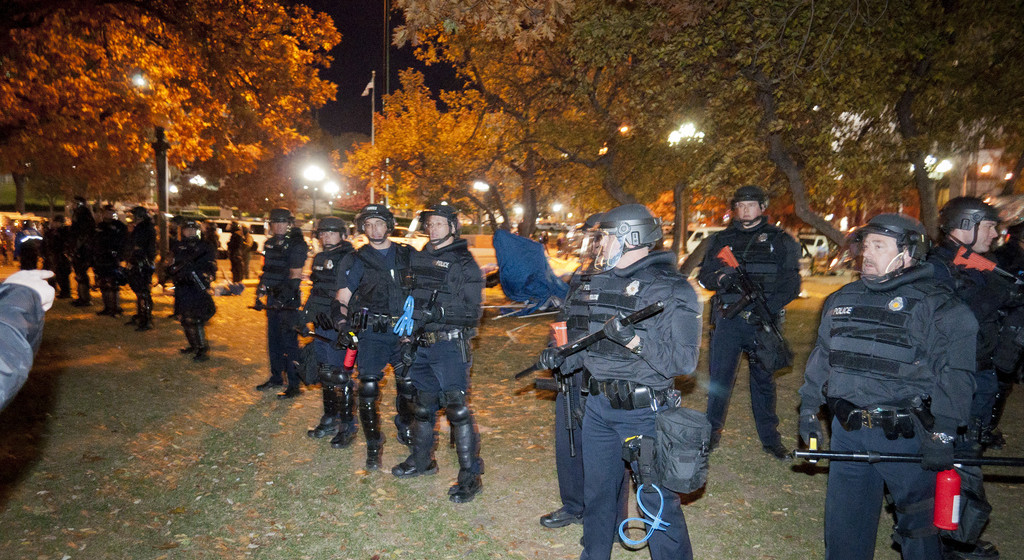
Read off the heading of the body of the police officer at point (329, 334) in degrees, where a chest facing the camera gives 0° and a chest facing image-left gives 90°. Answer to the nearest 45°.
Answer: approximately 45°

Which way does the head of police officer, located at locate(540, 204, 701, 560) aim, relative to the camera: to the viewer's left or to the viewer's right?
to the viewer's left

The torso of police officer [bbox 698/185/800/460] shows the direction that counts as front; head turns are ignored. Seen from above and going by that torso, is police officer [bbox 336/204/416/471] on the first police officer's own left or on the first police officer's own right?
on the first police officer's own right

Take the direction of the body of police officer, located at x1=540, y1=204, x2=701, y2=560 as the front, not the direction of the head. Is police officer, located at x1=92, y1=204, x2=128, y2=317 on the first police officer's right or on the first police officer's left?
on the first police officer's right

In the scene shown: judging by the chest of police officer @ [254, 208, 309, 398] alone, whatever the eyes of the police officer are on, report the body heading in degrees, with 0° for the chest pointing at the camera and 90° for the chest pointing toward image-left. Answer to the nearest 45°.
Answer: approximately 45°

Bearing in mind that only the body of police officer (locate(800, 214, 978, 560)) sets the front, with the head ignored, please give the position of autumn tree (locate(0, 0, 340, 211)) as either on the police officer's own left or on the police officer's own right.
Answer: on the police officer's own right

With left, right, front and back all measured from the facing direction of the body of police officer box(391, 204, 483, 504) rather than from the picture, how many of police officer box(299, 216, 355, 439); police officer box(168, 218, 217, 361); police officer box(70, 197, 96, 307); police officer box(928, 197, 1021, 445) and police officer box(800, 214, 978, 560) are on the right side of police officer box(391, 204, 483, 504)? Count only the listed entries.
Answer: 3
